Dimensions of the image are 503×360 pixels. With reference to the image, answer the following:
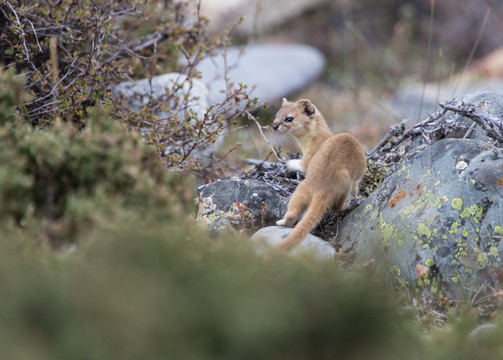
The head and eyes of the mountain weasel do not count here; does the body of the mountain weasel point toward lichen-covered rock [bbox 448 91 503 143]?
no

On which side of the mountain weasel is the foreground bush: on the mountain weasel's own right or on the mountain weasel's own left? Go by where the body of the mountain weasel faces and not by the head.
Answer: on the mountain weasel's own left

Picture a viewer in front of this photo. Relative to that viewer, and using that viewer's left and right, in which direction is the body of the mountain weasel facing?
facing away from the viewer and to the left of the viewer
